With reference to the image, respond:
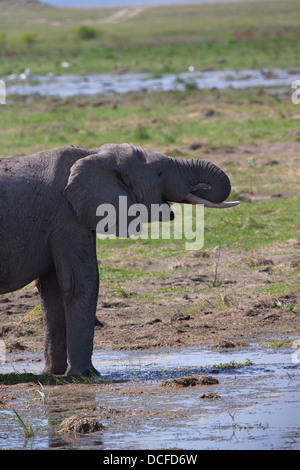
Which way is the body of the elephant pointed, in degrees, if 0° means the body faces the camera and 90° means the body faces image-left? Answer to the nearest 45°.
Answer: approximately 270°
